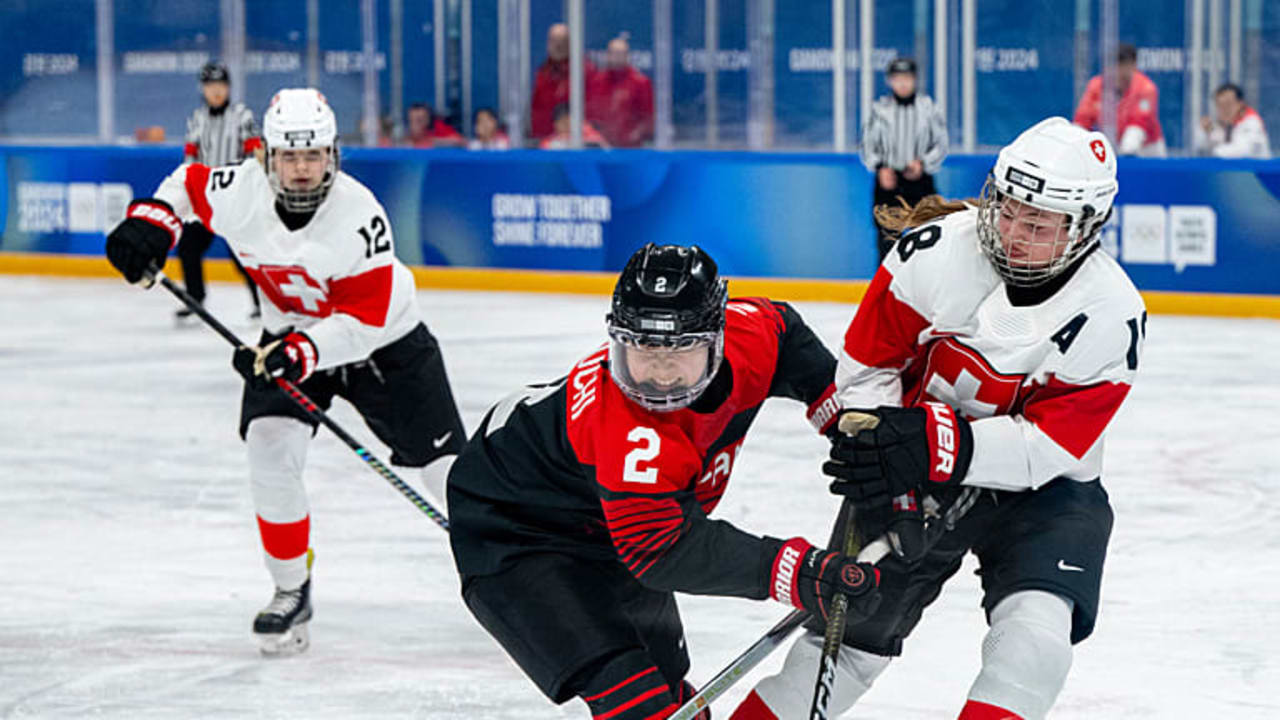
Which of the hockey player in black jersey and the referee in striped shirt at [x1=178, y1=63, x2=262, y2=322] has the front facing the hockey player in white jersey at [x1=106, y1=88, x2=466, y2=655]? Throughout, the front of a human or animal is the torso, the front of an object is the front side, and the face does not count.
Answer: the referee in striped shirt

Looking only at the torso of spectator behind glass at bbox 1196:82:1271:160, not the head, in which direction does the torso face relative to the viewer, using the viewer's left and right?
facing the viewer and to the left of the viewer

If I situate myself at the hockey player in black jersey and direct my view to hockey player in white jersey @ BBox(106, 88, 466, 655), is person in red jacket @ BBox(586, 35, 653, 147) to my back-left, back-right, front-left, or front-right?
front-right

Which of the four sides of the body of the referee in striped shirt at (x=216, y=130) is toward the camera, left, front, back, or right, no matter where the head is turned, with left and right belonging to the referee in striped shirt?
front

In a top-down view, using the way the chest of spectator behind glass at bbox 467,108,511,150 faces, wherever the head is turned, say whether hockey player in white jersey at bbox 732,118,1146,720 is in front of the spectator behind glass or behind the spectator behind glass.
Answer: in front

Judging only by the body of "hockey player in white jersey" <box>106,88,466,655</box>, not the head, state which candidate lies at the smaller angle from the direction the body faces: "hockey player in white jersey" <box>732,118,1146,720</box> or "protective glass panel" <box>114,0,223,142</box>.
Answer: the hockey player in white jersey

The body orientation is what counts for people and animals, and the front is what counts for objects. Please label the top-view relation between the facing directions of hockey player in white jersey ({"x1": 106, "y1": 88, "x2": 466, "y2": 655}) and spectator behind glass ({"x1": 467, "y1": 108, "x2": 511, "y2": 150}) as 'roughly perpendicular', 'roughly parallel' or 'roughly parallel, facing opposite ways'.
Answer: roughly parallel

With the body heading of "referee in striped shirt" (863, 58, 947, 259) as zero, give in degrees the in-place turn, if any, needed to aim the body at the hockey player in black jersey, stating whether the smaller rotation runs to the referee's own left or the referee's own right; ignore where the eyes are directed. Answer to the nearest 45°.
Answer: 0° — they already face them

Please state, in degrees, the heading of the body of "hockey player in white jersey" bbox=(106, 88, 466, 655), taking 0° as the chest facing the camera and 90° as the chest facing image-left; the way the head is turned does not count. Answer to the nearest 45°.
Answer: approximately 0°
